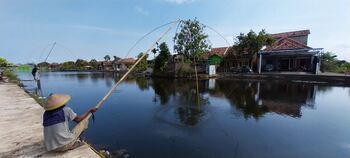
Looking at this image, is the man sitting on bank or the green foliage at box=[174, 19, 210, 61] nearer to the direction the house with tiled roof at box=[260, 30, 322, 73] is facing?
the man sitting on bank

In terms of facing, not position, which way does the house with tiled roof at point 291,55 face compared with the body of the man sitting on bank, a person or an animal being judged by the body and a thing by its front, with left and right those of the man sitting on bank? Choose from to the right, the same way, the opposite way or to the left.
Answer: the opposite way

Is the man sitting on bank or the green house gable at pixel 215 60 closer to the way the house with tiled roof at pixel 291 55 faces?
the man sitting on bank

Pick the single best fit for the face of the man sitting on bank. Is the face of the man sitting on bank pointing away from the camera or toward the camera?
away from the camera

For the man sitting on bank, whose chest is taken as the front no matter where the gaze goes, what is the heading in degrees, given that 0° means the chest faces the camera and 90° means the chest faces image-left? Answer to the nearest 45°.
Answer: approximately 225°

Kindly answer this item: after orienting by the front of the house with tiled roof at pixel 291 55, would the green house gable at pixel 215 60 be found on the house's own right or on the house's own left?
on the house's own right

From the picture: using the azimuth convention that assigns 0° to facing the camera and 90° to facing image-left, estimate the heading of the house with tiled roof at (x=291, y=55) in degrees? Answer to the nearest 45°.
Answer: approximately 0°

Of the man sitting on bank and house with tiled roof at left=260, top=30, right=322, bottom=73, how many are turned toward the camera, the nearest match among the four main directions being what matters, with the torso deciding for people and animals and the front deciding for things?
1

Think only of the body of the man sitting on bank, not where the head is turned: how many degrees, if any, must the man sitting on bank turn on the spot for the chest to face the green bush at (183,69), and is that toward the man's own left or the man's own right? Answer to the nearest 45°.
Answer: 0° — they already face it

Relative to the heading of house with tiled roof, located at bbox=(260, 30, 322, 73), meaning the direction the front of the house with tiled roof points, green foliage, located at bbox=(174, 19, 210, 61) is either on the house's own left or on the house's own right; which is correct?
on the house's own right

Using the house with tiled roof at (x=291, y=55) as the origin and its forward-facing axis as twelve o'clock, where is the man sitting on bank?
The man sitting on bank is roughly at 12 o'clock from the house with tiled roof.

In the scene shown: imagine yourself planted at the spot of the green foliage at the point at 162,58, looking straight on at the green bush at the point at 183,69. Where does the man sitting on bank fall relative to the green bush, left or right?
right
